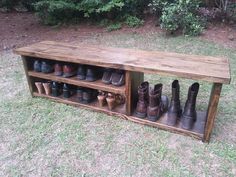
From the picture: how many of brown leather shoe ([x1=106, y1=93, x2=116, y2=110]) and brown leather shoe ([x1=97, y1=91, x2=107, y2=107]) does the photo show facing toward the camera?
2

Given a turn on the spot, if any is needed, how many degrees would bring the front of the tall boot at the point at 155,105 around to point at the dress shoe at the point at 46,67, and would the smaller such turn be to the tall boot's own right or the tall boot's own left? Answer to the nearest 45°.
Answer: approximately 45° to the tall boot's own right

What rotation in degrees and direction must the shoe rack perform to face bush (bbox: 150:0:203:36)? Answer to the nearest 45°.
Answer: approximately 135° to its right

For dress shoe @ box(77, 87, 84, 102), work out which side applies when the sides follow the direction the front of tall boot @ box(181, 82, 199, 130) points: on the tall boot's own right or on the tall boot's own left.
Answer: on the tall boot's own right

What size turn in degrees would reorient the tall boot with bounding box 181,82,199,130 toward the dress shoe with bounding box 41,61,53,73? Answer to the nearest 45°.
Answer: approximately 45° to its right

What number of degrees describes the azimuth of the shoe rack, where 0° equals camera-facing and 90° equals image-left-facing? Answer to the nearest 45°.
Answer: approximately 45°
